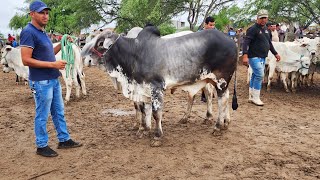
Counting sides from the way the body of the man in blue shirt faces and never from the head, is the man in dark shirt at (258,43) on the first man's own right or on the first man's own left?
on the first man's own left

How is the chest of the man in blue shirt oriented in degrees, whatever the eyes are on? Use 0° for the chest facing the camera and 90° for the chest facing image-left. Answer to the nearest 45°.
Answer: approximately 315°

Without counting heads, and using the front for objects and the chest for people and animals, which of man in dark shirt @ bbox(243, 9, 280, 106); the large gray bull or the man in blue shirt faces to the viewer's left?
the large gray bull

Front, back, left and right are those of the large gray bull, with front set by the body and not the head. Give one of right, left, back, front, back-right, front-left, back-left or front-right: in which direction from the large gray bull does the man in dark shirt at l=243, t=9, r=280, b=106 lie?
back-right

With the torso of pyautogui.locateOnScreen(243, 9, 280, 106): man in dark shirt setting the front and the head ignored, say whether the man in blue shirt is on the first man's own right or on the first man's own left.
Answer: on the first man's own right

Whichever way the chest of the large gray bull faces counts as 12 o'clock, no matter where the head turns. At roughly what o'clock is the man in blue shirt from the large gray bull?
The man in blue shirt is roughly at 11 o'clock from the large gray bull.

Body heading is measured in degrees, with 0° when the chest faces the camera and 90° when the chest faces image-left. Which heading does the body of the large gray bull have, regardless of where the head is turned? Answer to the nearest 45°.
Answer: approximately 90°

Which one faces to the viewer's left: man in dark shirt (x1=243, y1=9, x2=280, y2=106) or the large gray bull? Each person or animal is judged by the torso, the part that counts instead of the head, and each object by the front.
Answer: the large gray bull

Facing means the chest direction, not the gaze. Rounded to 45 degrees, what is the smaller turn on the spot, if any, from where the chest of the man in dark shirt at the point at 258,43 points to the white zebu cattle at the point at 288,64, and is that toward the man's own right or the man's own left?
approximately 135° to the man's own left

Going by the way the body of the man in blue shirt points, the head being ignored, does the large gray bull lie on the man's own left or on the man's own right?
on the man's own left

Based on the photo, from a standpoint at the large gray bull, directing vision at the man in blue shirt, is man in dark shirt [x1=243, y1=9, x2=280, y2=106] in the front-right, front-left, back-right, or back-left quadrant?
back-right

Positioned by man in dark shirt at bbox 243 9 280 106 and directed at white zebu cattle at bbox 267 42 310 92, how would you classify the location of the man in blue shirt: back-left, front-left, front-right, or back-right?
back-left
